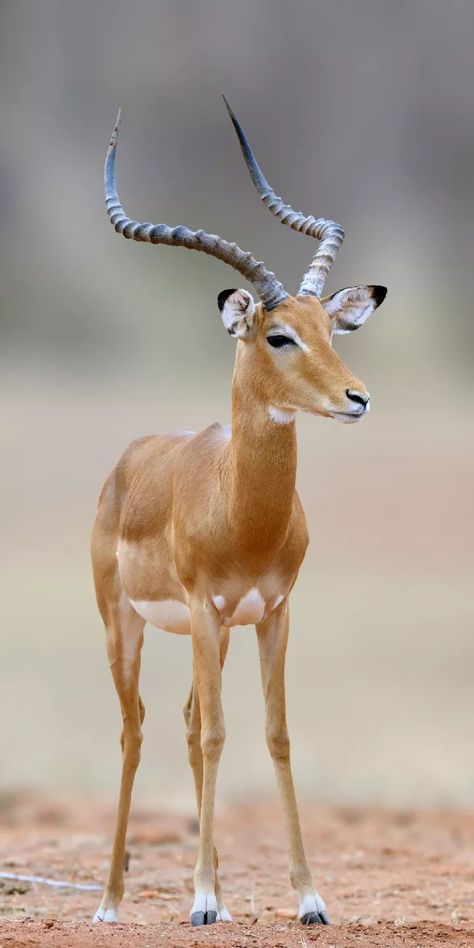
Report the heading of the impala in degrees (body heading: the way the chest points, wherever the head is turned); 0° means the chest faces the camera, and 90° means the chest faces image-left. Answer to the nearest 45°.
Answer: approximately 315°

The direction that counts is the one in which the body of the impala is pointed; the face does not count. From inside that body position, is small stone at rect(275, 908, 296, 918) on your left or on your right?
on your left
